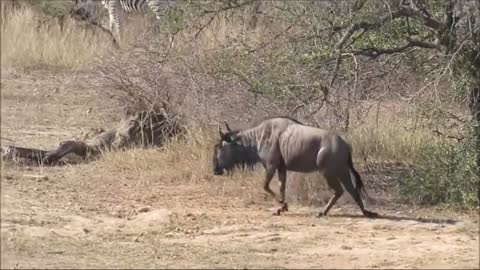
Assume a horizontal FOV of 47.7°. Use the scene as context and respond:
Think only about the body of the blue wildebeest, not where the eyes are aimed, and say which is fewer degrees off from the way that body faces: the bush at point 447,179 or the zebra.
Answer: the zebra

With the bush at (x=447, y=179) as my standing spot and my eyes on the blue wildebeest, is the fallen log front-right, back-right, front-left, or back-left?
front-right

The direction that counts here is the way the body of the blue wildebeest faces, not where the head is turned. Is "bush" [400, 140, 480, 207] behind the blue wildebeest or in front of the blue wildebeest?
behind

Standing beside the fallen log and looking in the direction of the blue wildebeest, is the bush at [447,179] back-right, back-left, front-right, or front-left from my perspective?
front-left

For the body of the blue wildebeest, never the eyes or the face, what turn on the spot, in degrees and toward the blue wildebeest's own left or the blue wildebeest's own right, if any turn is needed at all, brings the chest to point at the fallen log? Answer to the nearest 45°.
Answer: approximately 45° to the blue wildebeest's own right

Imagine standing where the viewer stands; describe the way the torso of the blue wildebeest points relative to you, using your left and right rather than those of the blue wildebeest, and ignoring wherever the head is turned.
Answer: facing to the left of the viewer
